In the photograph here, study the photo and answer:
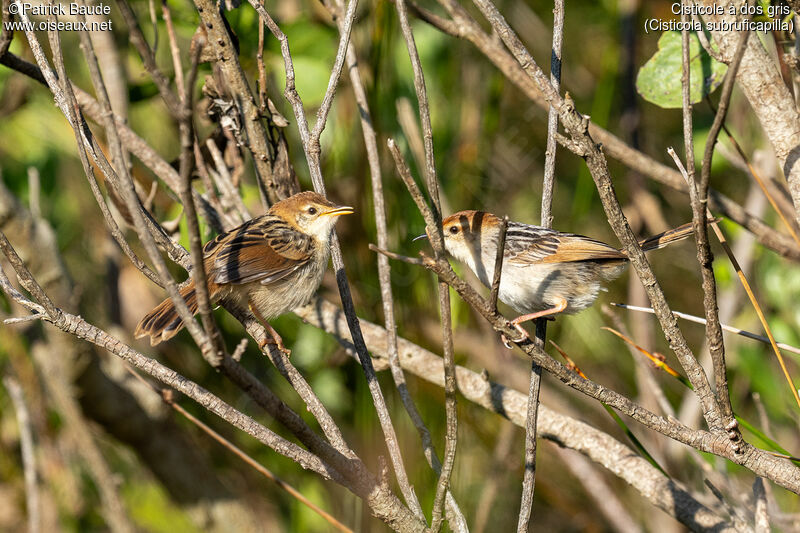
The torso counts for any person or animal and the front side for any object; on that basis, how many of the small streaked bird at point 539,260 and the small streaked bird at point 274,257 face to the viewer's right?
1

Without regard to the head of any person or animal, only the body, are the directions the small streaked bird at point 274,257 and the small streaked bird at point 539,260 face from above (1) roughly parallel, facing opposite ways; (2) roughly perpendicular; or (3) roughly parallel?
roughly parallel, facing opposite ways

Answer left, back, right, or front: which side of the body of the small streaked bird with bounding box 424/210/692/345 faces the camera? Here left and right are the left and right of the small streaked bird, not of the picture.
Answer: left

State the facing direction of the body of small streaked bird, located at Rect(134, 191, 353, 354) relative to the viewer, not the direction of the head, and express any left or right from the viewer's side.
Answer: facing to the right of the viewer

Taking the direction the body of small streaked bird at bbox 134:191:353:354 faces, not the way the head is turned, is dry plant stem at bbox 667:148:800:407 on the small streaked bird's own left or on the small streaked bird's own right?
on the small streaked bird's own left

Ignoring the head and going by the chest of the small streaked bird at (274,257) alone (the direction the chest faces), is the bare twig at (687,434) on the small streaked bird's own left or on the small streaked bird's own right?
on the small streaked bird's own right

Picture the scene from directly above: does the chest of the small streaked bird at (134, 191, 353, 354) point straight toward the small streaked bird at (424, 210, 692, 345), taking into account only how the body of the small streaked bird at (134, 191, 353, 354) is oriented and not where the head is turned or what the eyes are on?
yes

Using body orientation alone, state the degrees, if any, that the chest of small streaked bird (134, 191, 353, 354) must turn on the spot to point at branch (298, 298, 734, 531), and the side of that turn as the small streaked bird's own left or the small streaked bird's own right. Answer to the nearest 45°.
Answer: approximately 45° to the small streaked bird's own right
